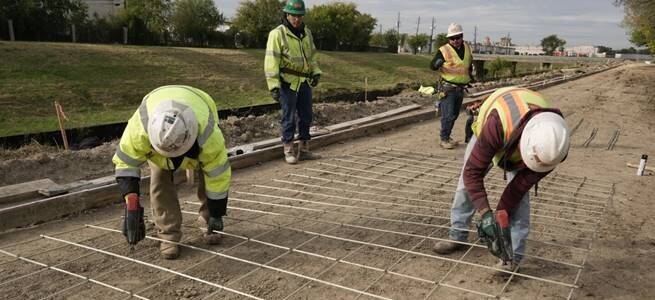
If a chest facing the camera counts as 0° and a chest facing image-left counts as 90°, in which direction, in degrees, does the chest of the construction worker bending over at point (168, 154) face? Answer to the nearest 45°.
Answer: approximately 0°

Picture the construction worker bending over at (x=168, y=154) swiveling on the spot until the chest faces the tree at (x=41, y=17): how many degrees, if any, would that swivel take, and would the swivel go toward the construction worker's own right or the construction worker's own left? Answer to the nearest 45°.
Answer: approximately 180°

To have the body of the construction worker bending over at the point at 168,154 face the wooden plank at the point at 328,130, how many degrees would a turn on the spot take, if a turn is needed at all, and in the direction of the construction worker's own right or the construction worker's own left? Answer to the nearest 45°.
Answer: approximately 135° to the construction worker's own left

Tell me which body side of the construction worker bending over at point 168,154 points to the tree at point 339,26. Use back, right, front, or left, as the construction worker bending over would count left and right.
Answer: back

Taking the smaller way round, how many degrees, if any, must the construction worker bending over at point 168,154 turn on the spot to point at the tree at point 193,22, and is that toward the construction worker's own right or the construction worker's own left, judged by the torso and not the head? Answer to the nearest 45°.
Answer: approximately 180°

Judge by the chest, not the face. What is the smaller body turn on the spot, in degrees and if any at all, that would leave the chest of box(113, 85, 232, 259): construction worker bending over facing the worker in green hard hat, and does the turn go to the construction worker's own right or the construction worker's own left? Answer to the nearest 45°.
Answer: approximately 135° to the construction worker's own left

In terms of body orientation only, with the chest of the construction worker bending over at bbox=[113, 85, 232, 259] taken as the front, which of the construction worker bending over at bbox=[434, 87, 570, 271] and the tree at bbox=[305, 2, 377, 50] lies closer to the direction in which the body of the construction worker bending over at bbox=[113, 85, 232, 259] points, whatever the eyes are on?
the construction worker bending over

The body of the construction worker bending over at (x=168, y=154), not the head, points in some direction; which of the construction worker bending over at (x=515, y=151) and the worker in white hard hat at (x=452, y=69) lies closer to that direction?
the construction worker bending over

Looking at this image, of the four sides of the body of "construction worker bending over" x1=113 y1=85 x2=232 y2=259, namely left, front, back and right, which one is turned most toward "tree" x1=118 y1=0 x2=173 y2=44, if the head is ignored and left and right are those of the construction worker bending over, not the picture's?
back

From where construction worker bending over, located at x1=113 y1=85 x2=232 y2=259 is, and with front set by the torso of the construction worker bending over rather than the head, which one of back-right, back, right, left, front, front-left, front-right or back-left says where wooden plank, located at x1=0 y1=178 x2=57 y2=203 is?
back-right
